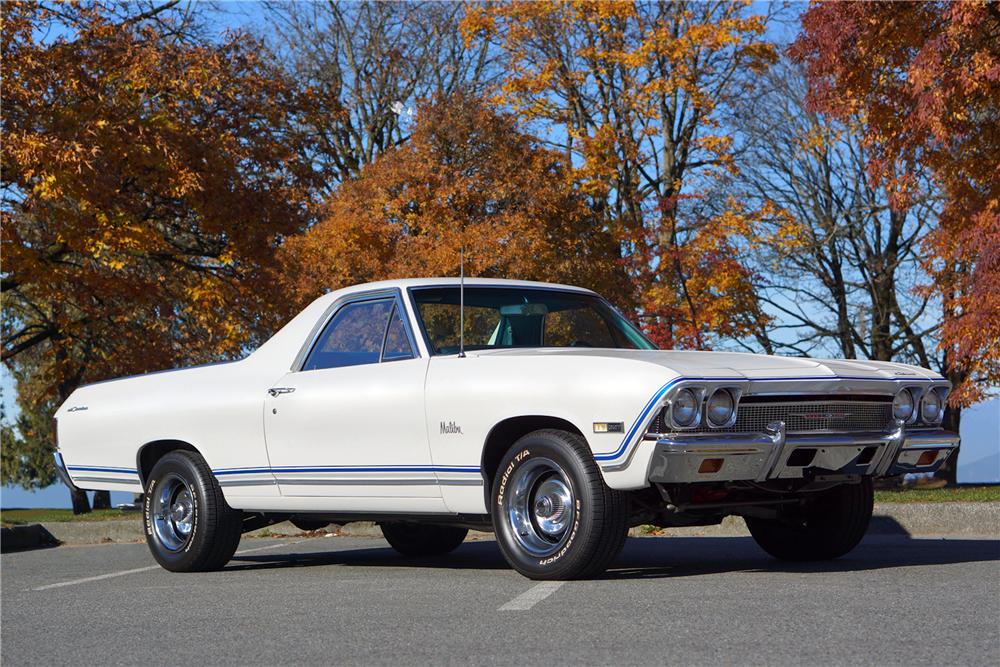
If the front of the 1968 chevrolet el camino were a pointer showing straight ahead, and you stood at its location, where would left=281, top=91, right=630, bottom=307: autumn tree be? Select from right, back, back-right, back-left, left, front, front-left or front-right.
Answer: back-left

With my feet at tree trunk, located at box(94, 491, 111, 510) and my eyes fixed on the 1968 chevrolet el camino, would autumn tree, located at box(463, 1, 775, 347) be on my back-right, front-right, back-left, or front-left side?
front-left

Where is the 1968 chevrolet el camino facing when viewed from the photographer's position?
facing the viewer and to the right of the viewer

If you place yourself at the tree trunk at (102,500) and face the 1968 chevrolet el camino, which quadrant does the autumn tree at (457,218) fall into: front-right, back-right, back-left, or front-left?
back-left

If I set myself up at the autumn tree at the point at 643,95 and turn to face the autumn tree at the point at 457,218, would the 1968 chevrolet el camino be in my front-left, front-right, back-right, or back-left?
front-left

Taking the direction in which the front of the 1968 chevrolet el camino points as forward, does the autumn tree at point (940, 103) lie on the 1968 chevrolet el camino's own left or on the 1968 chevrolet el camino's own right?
on the 1968 chevrolet el camino's own left

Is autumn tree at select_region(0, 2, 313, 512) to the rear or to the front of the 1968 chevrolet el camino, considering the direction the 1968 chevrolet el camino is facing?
to the rear

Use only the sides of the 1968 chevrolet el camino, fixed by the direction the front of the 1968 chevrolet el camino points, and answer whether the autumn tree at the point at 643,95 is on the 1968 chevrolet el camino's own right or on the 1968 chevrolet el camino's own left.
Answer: on the 1968 chevrolet el camino's own left

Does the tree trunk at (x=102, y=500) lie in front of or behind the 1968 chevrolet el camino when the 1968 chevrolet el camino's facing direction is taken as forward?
behind

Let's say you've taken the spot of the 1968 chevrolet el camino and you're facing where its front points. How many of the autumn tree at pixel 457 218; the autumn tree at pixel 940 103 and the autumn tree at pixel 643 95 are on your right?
0

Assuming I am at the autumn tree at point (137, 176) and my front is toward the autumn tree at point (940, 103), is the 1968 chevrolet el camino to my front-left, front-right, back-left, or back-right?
front-right

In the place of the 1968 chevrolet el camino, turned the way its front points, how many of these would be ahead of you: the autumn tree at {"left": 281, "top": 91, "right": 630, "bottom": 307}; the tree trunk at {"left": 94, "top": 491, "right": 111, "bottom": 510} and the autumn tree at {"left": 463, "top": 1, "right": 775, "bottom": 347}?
0
